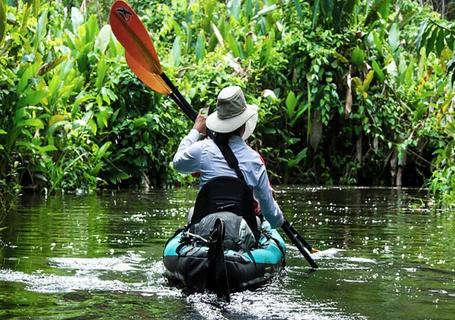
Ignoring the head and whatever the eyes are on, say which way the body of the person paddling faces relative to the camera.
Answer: away from the camera
